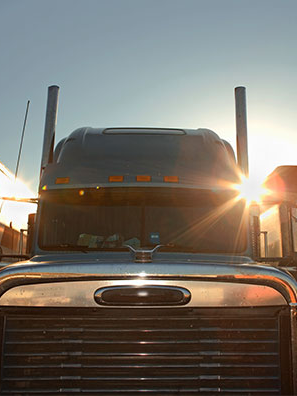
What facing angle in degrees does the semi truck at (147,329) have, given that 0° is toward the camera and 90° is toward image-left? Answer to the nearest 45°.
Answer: approximately 0°
